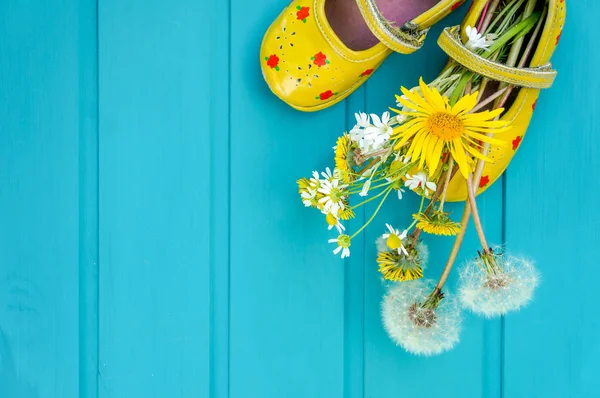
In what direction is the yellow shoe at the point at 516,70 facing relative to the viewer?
toward the camera

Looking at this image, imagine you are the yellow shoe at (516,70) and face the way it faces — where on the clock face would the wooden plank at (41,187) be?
The wooden plank is roughly at 3 o'clock from the yellow shoe.

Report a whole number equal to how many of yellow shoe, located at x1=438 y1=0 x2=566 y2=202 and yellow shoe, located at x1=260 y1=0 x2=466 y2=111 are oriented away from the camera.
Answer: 0

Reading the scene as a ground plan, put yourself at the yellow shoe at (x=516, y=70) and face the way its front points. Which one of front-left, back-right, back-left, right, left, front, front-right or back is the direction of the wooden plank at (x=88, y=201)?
right
